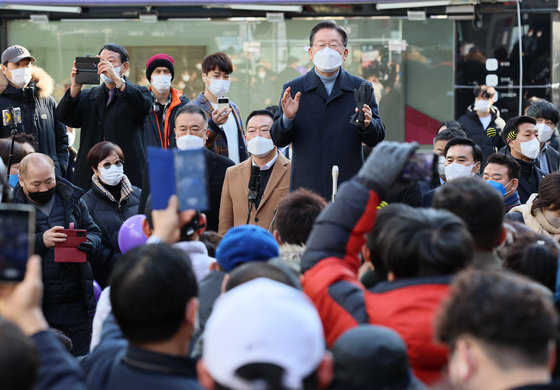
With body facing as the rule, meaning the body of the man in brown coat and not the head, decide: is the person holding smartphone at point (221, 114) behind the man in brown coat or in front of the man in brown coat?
behind

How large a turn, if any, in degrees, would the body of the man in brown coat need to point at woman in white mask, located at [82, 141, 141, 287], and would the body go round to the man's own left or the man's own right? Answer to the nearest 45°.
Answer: approximately 90° to the man's own right

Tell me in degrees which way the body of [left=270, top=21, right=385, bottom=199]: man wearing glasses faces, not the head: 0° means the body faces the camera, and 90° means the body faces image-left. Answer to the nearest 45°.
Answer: approximately 0°

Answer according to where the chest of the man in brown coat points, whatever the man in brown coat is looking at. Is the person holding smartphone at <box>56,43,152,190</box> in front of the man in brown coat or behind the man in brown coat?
behind

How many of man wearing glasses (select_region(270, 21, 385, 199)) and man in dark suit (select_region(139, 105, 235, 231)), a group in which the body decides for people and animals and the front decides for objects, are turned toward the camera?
2

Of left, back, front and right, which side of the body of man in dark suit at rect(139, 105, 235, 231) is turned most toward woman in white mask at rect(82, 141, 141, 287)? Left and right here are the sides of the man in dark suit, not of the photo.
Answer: right

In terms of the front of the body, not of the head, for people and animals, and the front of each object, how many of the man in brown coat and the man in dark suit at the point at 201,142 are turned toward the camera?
2

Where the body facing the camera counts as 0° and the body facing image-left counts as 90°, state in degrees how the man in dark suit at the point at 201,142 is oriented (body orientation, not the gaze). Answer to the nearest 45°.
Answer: approximately 0°
